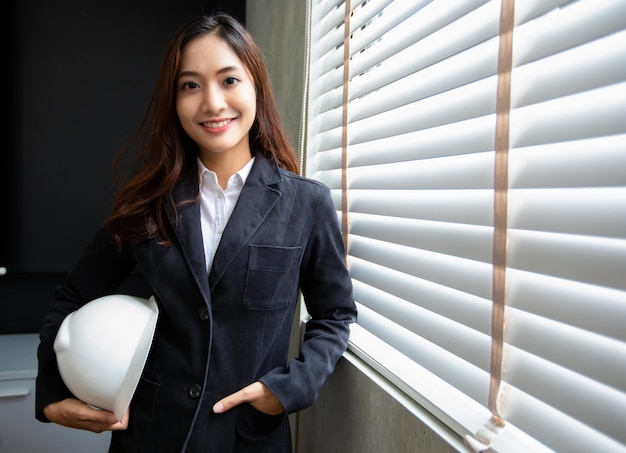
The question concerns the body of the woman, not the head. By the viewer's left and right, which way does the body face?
facing the viewer

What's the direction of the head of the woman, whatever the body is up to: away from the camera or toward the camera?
toward the camera
